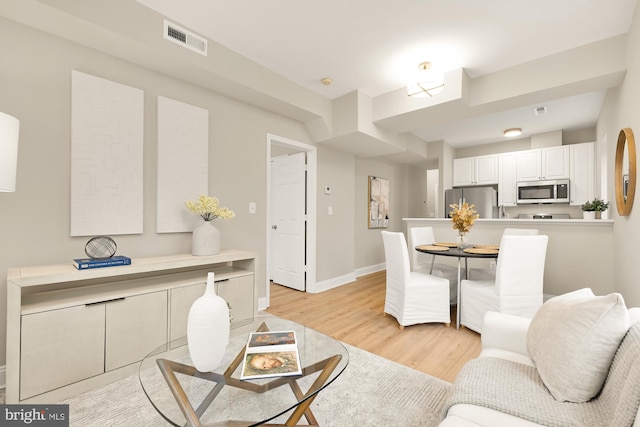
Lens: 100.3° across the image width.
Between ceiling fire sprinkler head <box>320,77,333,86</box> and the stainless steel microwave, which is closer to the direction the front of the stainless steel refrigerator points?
the ceiling fire sprinkler head

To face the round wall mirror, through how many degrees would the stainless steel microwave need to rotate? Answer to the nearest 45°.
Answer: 0° — it already faces it

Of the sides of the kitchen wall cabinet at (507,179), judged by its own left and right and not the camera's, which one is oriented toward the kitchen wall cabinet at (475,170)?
right

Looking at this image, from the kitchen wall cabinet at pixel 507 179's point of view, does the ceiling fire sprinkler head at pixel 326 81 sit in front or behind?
in front

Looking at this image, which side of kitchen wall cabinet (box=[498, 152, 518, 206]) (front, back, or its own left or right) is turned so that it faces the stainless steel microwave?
left

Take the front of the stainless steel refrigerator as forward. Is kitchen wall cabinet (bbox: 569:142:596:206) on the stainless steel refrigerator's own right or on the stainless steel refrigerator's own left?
on the stainless steel refrigerator's own left

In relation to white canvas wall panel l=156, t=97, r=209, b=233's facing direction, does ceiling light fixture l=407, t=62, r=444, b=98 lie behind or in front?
in front

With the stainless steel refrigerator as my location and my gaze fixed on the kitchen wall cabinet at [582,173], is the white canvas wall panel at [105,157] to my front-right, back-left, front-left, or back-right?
back-right

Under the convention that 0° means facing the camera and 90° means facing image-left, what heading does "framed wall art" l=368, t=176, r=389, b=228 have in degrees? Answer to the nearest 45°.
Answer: approximately 315°
